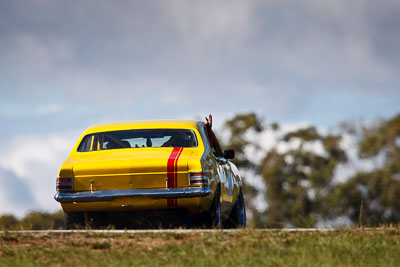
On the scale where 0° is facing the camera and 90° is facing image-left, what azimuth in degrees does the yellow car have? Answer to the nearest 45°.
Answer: approximately 180°
